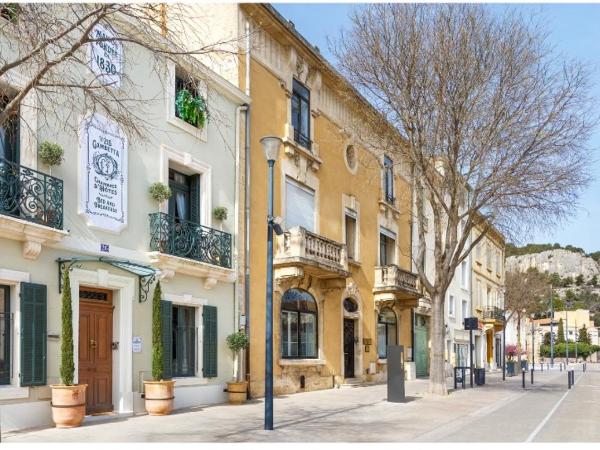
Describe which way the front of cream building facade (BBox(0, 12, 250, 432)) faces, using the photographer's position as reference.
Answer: facing the viewer and to the right of the viewer

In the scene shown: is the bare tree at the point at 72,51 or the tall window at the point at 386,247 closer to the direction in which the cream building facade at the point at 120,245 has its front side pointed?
the bare tree

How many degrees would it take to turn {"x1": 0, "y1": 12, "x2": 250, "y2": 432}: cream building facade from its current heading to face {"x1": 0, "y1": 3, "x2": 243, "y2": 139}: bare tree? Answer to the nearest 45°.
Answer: approximately 45° to its right

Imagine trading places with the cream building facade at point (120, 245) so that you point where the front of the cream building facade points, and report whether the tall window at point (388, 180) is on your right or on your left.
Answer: on your left
